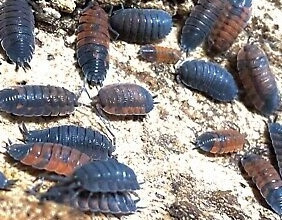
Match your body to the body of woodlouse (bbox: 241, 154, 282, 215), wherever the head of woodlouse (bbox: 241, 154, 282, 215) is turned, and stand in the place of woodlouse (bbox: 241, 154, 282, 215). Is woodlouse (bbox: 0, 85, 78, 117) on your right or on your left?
on your left

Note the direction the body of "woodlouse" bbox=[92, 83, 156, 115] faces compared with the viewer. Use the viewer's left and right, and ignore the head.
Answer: facing to the left of the viewer

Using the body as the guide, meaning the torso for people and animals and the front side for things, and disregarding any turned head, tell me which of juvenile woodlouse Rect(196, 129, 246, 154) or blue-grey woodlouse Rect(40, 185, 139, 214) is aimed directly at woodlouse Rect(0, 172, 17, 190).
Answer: the blue-grey woodlouse

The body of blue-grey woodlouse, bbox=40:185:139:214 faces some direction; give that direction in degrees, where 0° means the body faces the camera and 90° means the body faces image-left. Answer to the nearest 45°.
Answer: approximately 90°

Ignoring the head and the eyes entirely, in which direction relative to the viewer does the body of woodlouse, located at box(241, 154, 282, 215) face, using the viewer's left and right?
facing away from the viewer and to the left of the viewer

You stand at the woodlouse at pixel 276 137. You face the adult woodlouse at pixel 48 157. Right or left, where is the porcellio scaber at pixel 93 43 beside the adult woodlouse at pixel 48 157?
right

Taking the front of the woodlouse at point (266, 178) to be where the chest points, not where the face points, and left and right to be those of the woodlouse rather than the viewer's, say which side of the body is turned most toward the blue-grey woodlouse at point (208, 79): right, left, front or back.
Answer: front
